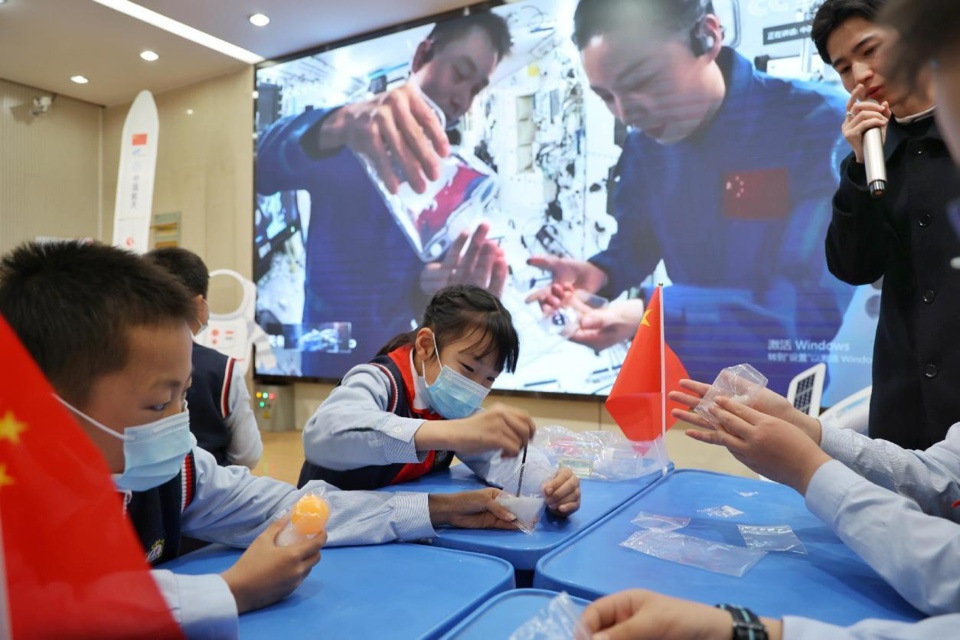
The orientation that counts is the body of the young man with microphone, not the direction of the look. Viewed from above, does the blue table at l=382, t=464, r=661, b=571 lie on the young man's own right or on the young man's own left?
on the young man's own right

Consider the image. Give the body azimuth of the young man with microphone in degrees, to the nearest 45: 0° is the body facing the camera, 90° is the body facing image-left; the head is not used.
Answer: approximately 0°

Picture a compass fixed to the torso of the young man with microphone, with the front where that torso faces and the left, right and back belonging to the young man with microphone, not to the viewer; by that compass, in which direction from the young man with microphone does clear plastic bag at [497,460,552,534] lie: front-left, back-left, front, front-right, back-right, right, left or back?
front-right

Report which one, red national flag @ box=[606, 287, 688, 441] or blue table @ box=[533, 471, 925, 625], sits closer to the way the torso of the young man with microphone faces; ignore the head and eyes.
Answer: the blue table

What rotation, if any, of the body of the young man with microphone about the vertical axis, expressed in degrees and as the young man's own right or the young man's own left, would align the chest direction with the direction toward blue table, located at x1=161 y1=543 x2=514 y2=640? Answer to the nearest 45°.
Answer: approximately 45° to the young man's own right

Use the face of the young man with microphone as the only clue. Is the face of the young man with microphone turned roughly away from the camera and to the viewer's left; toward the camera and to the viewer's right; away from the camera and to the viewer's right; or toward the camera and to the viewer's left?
toward the camera and to the viewer's left

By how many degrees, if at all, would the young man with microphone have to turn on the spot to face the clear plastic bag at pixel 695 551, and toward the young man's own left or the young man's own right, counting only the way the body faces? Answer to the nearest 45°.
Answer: approximately 45° to the young man's own right
